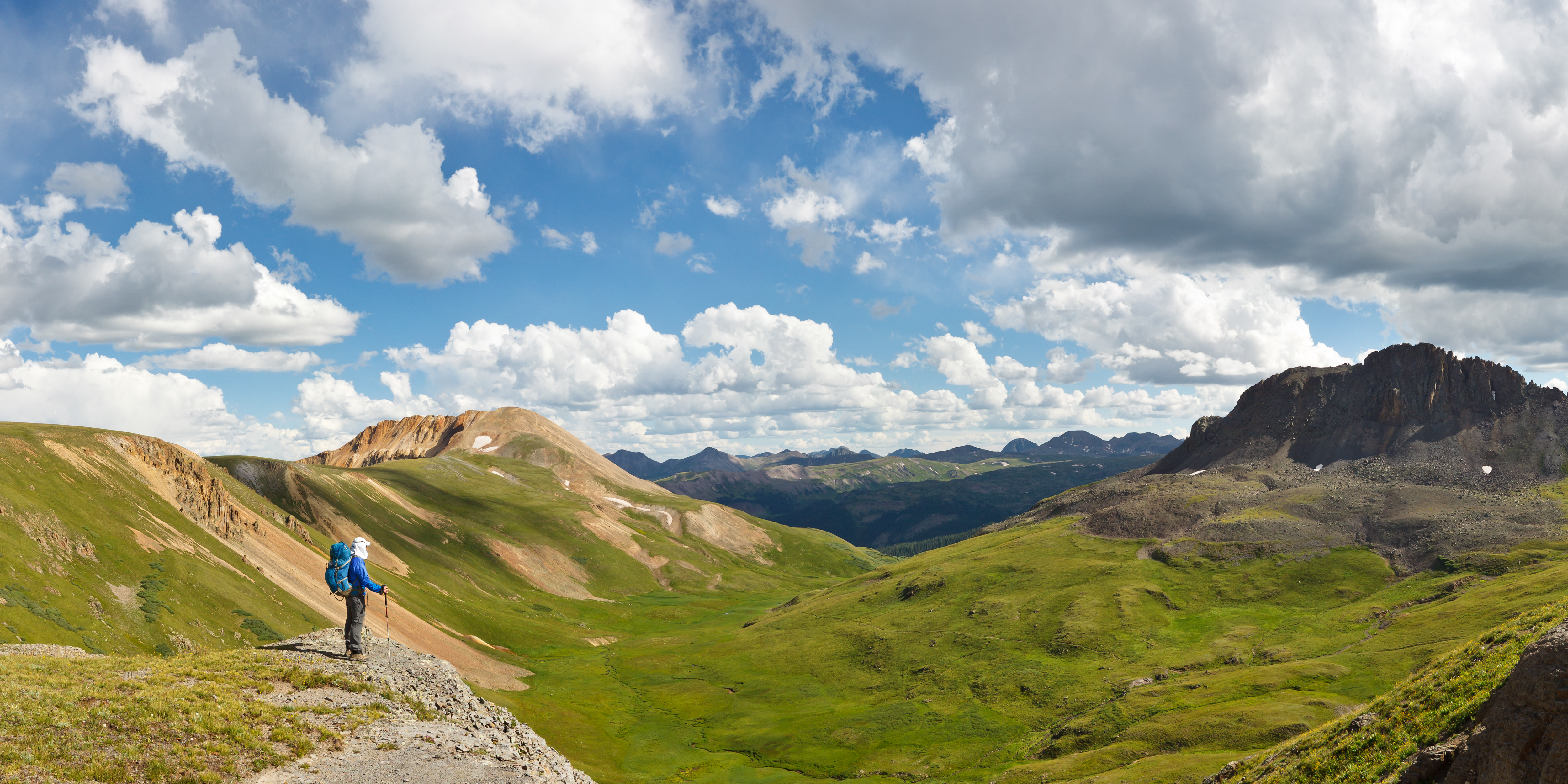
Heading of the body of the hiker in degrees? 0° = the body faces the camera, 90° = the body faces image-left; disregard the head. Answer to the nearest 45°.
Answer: approximately 270°

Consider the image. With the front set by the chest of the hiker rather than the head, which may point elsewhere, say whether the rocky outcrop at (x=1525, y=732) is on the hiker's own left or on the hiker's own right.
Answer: on the hiker's own right
